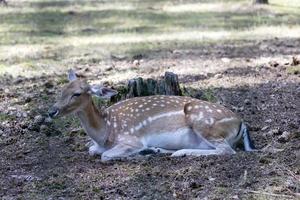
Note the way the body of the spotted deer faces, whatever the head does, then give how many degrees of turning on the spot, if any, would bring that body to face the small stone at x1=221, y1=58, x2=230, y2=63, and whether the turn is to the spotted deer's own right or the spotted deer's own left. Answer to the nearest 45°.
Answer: approximately 90° to the spotted deer's own right

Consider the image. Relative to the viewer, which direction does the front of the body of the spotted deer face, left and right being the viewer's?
facing to the left of the viewer

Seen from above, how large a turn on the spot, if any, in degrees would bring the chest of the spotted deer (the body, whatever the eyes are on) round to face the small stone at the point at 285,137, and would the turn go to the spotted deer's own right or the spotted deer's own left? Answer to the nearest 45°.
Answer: approximately 180°

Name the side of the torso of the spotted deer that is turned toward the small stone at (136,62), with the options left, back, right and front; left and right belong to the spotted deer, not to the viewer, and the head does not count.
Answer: right

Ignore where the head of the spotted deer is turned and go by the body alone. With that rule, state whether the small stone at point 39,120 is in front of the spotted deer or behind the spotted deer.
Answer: in front

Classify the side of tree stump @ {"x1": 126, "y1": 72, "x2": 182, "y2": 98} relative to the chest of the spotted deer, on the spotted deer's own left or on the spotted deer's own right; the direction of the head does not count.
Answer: on the spotted deer's own right
